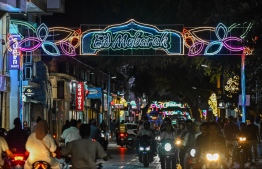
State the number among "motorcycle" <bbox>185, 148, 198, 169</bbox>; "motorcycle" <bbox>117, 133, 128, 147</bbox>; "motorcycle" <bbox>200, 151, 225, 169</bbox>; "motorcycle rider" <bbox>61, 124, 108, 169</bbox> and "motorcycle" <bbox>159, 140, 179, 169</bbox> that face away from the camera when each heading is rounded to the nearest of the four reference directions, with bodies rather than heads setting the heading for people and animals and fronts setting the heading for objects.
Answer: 2

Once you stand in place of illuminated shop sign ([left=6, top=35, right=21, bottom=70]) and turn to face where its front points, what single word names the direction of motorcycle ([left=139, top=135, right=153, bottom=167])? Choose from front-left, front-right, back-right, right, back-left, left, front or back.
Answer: front-left

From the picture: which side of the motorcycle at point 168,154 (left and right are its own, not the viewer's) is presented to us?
front

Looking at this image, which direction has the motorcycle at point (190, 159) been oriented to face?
toward the camera

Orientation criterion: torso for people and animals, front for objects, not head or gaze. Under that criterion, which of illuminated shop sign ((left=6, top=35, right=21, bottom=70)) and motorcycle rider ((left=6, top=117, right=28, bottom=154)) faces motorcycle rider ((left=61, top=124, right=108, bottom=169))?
the illuminated shop sign

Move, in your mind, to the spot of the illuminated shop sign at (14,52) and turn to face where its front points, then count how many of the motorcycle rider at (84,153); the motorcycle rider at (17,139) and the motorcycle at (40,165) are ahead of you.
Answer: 3

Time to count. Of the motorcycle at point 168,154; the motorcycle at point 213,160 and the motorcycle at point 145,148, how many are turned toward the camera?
3

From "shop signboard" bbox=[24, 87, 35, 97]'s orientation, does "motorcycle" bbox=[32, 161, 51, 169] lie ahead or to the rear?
ahead

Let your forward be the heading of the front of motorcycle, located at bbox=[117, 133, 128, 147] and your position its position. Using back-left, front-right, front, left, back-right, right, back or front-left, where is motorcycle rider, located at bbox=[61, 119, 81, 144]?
back

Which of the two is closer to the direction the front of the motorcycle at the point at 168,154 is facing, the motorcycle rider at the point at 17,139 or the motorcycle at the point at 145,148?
the motorcycle rider

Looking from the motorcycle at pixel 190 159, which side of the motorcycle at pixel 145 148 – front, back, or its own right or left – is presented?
front

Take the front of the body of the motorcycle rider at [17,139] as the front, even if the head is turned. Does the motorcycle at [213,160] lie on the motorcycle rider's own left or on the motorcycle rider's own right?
on the motorcycle rider's own right

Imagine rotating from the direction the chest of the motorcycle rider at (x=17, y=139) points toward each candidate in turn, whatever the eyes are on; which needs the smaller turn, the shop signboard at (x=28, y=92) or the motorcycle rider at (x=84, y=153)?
the shop signboard

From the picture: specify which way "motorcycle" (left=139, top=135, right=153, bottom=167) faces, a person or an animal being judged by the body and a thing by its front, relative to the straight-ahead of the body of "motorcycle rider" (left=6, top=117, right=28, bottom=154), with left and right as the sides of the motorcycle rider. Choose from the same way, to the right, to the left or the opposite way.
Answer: the opposite way

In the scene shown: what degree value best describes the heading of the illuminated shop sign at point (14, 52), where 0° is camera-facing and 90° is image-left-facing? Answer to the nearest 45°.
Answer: approximately 0°
